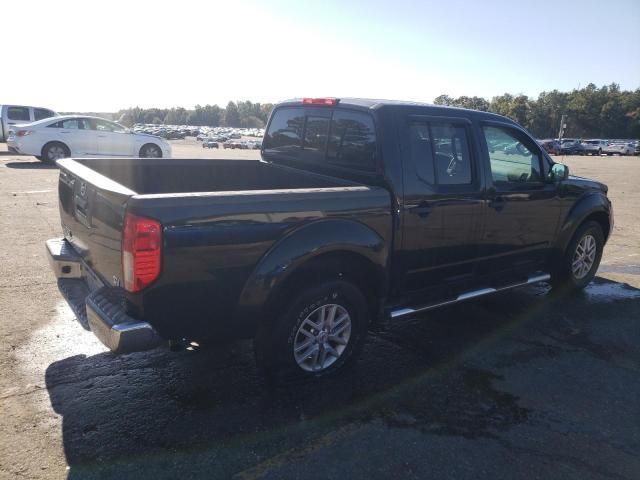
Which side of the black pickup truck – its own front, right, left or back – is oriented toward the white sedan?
left

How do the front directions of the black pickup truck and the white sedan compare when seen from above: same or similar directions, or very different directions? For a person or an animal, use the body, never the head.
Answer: same or similar directions

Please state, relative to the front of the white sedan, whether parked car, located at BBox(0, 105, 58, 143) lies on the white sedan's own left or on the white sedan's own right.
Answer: on the white sedan's own left

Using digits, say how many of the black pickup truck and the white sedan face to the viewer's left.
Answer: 0

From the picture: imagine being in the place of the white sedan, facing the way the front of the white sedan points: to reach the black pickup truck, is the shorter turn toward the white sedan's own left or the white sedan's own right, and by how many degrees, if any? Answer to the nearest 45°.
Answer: approximately 90° to the white sedan's own right

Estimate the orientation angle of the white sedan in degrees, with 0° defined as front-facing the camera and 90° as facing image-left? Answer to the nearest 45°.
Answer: approximately 270°

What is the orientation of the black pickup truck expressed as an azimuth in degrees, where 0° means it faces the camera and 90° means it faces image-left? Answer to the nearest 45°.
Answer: approximately 225°

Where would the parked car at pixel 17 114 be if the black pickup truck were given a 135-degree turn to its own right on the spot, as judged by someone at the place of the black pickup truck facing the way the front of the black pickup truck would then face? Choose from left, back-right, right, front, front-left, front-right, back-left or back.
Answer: back-right
